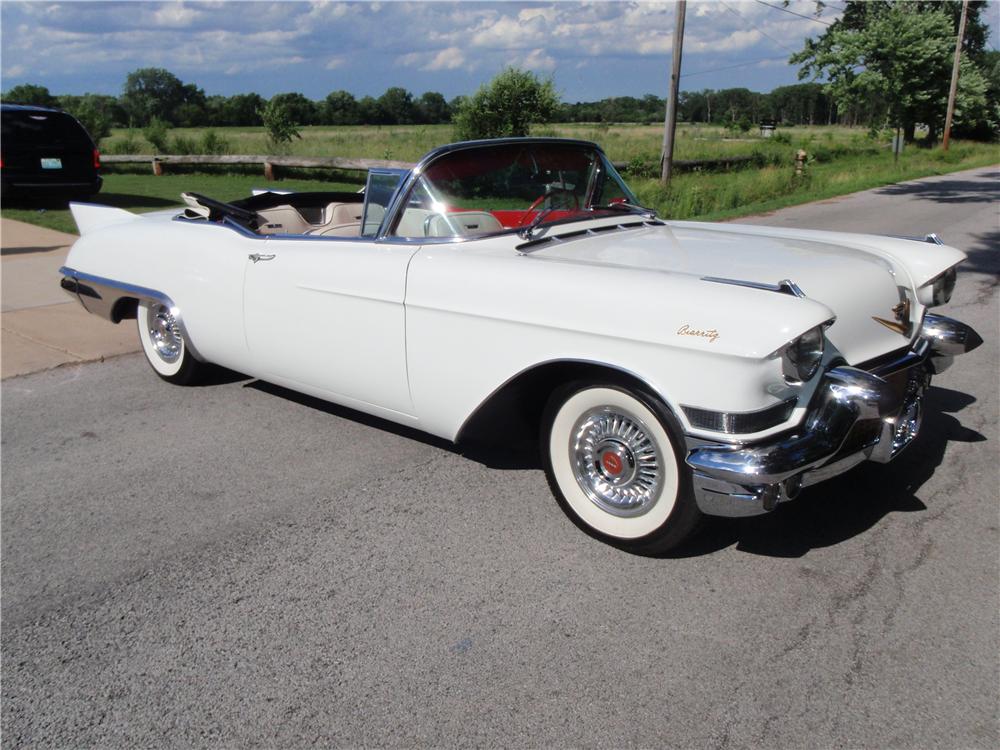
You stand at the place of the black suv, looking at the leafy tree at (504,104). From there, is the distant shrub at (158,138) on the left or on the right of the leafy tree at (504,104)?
left

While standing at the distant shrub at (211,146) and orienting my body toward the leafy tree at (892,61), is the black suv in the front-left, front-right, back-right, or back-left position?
back-right

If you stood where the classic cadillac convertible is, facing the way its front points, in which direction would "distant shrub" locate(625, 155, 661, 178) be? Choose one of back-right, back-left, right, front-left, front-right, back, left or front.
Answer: back-left

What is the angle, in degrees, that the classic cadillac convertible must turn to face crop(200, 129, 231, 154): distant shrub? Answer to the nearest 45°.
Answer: approximately 180°

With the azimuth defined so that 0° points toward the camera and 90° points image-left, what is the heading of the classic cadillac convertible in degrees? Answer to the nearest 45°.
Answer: approximately 315°

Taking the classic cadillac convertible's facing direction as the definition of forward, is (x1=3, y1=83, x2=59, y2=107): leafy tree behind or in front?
behind

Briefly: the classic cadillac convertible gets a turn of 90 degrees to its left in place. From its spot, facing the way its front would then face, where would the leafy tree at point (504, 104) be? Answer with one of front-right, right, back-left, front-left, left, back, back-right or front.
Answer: front-left

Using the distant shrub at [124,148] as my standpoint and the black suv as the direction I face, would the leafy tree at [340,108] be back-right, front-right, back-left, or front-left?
back-left

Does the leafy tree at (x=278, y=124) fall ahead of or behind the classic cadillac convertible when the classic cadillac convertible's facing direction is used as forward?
behind

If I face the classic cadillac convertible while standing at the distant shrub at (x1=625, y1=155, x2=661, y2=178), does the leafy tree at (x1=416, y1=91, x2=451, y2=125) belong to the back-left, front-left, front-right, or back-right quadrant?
back-right

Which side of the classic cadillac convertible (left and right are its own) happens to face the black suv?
back

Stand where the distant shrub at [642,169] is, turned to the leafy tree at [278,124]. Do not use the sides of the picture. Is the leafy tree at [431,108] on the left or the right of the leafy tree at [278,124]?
right

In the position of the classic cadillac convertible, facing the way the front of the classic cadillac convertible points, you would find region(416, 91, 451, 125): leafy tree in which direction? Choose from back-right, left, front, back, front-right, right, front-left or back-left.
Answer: back-left

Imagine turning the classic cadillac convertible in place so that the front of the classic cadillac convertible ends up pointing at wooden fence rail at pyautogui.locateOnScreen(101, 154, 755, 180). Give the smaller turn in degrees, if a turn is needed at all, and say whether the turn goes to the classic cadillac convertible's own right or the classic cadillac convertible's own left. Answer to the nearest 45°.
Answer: approximately 135° to the classic cadillac convertible's own left

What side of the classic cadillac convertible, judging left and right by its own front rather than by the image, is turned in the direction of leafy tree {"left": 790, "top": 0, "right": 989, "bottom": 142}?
left
